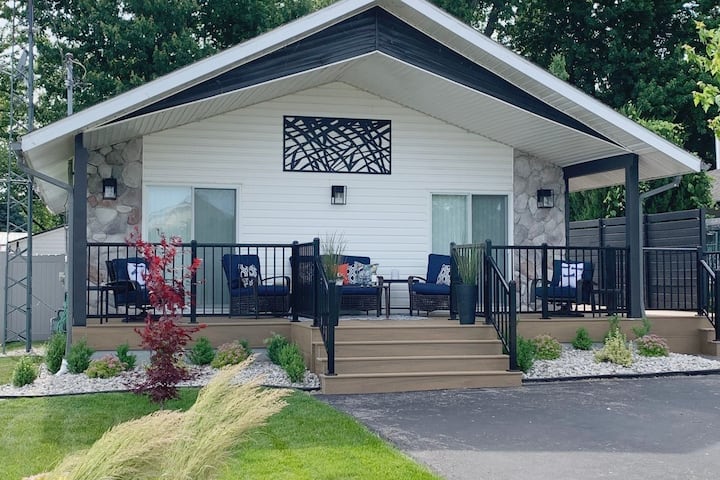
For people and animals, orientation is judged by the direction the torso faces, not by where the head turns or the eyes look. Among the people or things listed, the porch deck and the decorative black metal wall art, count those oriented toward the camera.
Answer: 2

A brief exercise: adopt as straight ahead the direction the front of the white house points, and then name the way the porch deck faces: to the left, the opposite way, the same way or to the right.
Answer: the same way

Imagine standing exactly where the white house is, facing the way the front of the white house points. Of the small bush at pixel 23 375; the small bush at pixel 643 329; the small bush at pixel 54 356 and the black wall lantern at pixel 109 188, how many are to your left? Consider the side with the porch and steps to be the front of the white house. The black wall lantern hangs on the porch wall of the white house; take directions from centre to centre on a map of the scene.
1

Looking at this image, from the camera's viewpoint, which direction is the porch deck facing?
toward the camera

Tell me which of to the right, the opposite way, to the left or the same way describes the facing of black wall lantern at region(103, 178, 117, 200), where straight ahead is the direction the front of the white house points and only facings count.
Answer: the same way

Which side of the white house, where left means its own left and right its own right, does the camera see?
front

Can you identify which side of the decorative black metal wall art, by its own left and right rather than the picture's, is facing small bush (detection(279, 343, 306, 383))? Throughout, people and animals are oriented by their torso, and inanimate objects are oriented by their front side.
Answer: front

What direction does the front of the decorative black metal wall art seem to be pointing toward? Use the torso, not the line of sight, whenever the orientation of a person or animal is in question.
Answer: toward the camera

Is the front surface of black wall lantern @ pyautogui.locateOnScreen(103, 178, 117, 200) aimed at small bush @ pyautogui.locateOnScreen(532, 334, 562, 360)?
no

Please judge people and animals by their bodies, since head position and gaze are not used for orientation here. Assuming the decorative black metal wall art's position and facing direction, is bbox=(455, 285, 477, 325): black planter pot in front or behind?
in front

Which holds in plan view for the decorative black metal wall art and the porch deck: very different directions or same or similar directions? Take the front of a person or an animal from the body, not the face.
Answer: same or similar directions

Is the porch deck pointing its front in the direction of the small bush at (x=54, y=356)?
no

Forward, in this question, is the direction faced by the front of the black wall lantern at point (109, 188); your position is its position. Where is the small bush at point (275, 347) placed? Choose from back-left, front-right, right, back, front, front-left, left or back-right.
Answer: front-left
